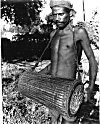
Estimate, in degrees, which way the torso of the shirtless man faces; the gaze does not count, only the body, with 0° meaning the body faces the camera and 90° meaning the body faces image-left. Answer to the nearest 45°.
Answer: approximately 45°
